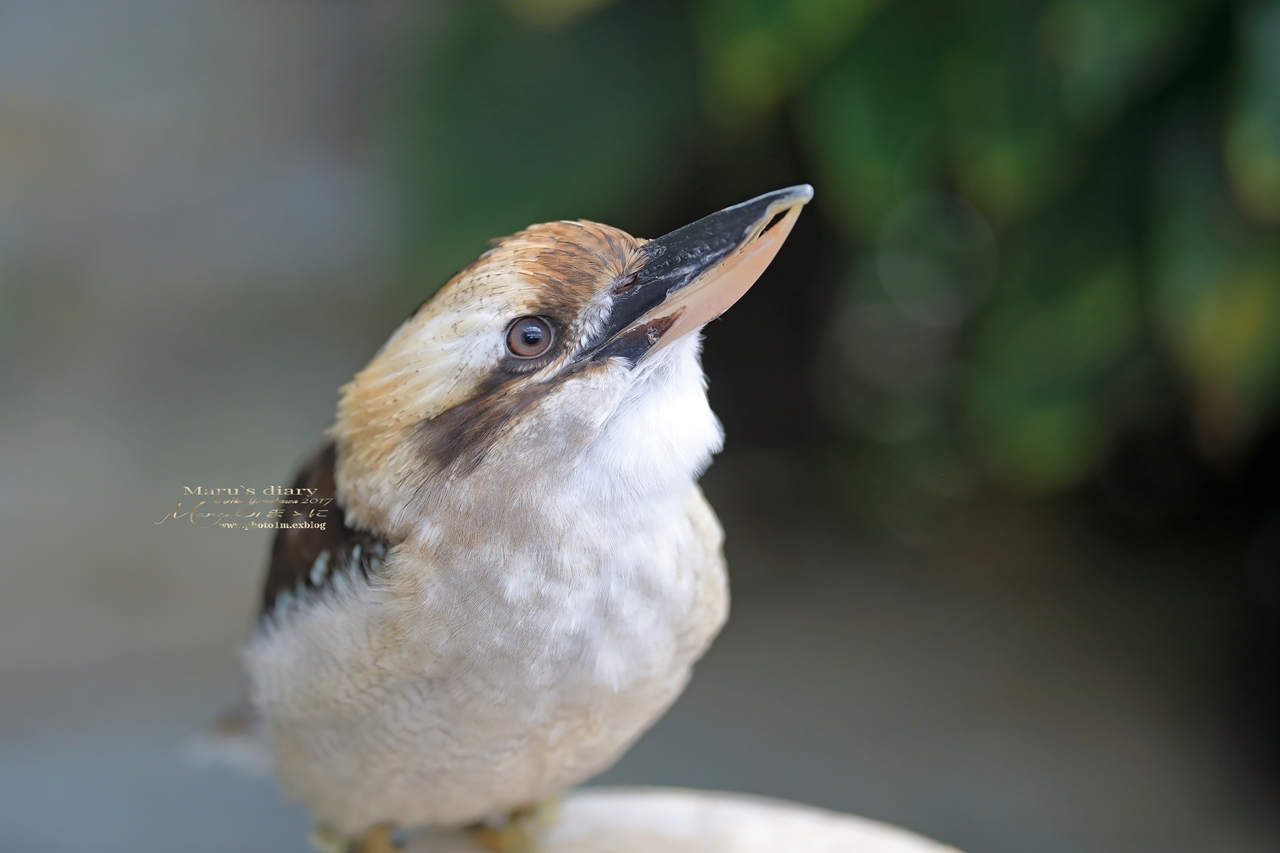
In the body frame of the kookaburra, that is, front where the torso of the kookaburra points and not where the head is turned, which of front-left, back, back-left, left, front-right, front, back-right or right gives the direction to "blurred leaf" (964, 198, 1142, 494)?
left

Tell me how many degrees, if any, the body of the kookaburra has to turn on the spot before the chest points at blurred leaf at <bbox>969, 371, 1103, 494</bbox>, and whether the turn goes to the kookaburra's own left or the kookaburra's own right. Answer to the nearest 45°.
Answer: approximately 90° to the kookaburra's own left

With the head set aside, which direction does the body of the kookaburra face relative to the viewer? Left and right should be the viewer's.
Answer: facing the viewer and to the right of the viewer

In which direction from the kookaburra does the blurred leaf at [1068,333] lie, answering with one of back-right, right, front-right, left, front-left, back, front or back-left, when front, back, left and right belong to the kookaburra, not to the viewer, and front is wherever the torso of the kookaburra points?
left

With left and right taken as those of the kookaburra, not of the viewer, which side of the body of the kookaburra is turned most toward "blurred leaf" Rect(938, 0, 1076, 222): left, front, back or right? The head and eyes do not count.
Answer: left

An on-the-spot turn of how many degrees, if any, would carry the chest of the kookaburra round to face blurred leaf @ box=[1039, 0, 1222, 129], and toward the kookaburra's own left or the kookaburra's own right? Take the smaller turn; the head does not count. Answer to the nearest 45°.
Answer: approximately 90° to the kookaburra's own left

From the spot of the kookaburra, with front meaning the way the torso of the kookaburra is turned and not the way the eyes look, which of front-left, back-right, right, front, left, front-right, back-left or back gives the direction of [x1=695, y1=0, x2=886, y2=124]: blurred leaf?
left
